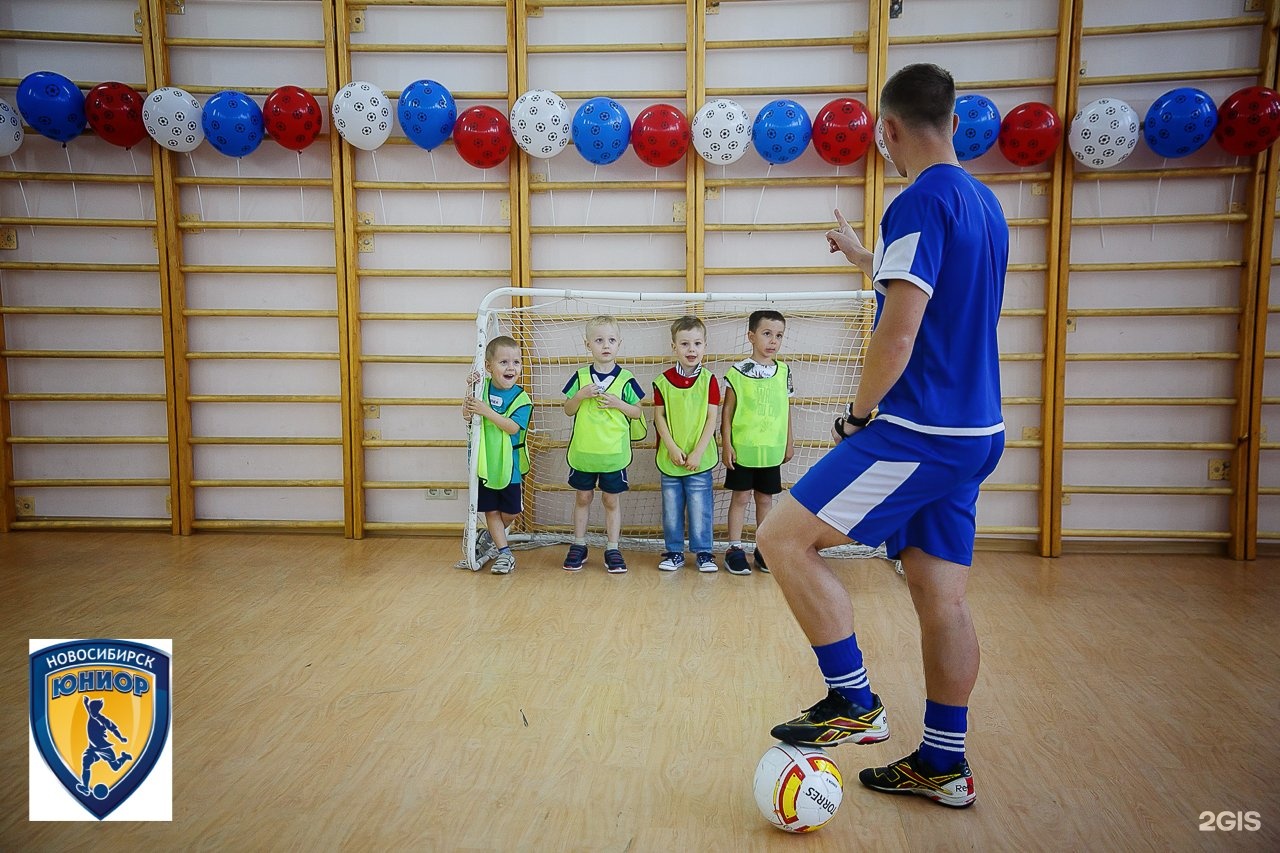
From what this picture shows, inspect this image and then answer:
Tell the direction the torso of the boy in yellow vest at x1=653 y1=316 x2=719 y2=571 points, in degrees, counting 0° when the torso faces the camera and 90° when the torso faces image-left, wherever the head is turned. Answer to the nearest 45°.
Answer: approximately 0°

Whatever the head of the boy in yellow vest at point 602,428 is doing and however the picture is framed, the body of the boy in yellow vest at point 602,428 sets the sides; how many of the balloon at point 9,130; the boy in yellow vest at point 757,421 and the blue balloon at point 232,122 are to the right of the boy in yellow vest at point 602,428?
2

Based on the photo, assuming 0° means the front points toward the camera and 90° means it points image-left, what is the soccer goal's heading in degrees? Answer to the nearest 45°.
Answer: approximately 0°

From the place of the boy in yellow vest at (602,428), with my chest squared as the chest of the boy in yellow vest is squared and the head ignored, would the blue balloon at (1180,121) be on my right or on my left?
on my left

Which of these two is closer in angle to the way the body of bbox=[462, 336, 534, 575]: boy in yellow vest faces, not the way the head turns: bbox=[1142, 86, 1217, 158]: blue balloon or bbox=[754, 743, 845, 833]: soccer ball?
the soccer ball
